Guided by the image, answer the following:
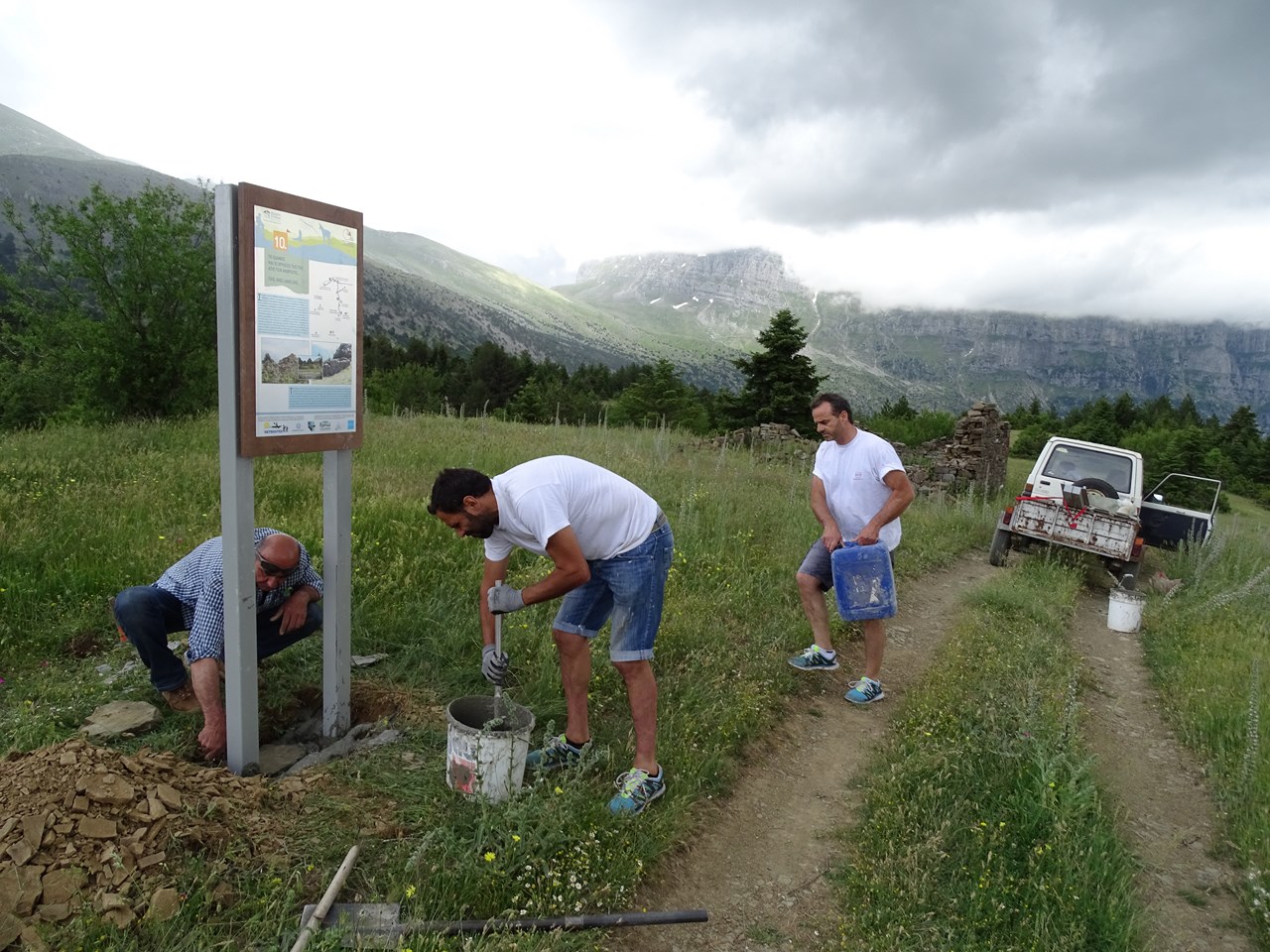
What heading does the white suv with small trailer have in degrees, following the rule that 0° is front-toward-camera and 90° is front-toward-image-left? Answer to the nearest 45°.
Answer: approximately 180°

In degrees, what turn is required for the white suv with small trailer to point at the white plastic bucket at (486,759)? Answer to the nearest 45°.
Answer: approximately 180°

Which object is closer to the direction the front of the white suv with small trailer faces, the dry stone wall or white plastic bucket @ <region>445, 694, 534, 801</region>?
the dry stone wall

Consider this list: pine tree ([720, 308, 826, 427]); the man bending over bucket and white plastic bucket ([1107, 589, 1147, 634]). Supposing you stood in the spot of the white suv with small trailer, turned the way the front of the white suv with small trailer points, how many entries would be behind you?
2

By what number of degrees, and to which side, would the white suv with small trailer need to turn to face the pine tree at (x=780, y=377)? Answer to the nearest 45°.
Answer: approximately 45° to its left

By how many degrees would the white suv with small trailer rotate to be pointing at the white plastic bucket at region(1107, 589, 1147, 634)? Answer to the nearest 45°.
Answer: approximately 180°

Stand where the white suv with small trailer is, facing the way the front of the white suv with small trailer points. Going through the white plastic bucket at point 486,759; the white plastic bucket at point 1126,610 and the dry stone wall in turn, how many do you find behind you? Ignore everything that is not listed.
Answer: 2

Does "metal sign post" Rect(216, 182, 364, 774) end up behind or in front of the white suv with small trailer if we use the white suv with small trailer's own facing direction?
behind

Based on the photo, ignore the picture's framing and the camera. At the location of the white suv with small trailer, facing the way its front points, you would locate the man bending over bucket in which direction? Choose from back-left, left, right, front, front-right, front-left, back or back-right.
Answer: back
